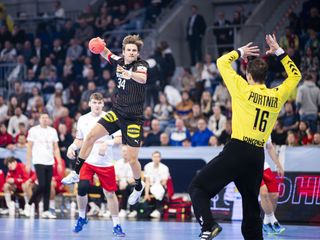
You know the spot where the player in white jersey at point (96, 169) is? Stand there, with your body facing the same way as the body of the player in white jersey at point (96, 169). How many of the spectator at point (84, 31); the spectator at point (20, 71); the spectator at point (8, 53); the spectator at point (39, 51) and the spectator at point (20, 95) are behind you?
5

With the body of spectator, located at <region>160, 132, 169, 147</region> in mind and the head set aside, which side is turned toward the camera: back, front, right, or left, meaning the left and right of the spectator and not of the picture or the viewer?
front

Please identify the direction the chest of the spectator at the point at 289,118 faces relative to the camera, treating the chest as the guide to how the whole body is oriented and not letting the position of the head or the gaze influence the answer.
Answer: toward the camera

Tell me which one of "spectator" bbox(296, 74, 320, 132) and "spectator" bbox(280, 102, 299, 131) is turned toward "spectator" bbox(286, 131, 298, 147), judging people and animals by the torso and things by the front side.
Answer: "spectator" bbox(280, 102, 299, 131)

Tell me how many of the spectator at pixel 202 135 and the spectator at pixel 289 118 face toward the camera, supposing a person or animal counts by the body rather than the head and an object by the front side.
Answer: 2

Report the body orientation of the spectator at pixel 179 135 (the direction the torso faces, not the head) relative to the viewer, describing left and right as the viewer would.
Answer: facing the viewer

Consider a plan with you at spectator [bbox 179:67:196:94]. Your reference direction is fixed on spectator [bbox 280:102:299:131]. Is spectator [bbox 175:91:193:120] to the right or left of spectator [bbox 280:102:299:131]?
right

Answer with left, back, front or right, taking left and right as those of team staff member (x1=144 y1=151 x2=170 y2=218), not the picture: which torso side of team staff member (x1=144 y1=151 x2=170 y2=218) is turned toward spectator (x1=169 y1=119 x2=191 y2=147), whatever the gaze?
back

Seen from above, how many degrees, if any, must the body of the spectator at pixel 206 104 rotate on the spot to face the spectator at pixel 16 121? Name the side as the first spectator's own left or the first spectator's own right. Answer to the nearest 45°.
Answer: approximately 90° to the first spectator's own right
